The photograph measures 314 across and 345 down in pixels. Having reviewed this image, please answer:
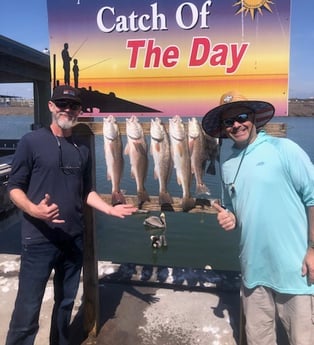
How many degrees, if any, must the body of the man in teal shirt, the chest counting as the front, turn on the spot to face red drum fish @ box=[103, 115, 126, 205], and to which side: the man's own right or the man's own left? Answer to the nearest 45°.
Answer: approximately 90° to the man's own right

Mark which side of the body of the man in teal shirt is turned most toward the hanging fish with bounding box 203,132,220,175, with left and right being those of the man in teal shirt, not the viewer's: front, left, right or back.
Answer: right

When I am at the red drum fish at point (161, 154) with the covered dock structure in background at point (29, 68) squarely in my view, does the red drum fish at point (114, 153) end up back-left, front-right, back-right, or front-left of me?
front-left

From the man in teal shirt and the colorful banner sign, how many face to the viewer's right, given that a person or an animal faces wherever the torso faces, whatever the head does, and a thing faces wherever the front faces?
0

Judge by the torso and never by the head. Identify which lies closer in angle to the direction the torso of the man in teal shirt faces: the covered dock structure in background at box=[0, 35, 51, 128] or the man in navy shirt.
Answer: the man in navy shirt

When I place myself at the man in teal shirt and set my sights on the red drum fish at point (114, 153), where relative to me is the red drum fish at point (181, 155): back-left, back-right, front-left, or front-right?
front-right

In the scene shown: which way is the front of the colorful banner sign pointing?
toward the camera

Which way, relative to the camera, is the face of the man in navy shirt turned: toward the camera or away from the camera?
toward the camera

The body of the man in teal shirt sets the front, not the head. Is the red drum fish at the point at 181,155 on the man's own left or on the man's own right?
on the man's own right

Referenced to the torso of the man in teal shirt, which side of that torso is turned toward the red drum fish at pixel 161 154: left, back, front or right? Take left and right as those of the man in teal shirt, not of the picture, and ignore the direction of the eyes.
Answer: right

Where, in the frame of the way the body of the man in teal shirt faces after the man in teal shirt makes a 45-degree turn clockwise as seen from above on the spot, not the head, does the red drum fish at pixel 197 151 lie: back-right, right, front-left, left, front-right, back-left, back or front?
front-right

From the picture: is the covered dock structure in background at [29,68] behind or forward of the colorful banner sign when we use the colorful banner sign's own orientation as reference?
behind

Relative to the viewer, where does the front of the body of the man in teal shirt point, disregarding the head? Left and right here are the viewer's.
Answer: facing the viewer and to the left of the viewer
